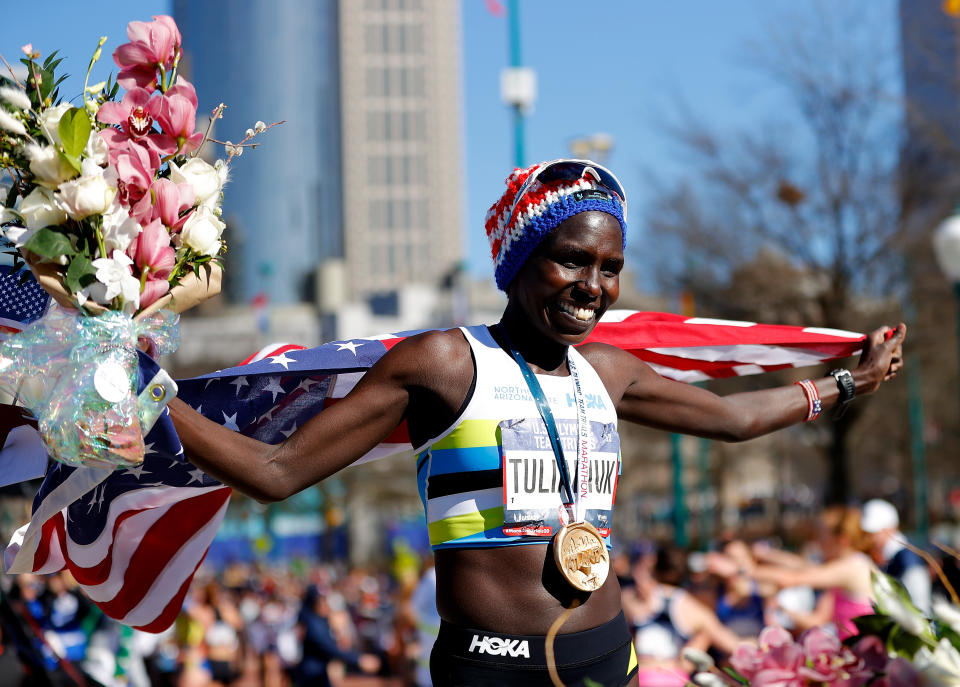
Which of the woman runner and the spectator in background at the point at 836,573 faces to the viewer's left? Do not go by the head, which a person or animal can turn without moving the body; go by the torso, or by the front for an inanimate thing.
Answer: the spectator in background

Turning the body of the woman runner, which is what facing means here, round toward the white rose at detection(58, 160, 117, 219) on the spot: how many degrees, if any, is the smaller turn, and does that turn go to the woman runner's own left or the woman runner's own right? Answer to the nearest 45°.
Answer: approximately 90° to the woman runner's own right

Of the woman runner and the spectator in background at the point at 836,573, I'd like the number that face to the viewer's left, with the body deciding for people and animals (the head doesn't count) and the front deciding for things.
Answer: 1

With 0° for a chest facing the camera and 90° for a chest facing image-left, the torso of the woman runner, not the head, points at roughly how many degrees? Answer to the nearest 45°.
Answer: approximately 315°

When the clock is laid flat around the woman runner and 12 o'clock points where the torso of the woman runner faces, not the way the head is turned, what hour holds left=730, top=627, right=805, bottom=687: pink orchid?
The pink orchid is roughly at 11 o'clock from the woman runner.

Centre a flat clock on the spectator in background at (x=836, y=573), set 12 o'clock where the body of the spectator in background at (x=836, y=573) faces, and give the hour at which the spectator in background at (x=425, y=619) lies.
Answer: the spectator in background at (x=425, y=619) is roughly at 1 o'clock from the spectator in background at (x=836, y=573).

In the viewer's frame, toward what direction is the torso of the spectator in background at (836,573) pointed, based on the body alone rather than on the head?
to the viewer's left

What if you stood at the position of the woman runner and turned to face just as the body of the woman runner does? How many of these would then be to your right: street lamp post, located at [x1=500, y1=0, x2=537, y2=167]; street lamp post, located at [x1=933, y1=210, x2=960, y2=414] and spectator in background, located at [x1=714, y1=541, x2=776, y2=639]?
0

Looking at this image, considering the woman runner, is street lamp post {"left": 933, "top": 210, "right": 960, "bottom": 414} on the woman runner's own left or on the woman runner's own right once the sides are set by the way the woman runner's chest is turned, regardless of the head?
on the woman runner's own left

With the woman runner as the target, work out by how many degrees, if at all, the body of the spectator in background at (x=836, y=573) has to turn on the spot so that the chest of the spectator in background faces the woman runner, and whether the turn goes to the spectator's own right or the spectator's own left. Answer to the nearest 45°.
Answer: approximately 90° to the spectator's own left

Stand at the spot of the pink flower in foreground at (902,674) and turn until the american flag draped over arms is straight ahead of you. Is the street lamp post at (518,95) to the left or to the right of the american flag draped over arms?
right

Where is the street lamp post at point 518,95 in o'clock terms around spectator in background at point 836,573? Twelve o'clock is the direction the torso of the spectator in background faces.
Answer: The street lamp post is roughly at 2 o'clock from the spectator in background.
